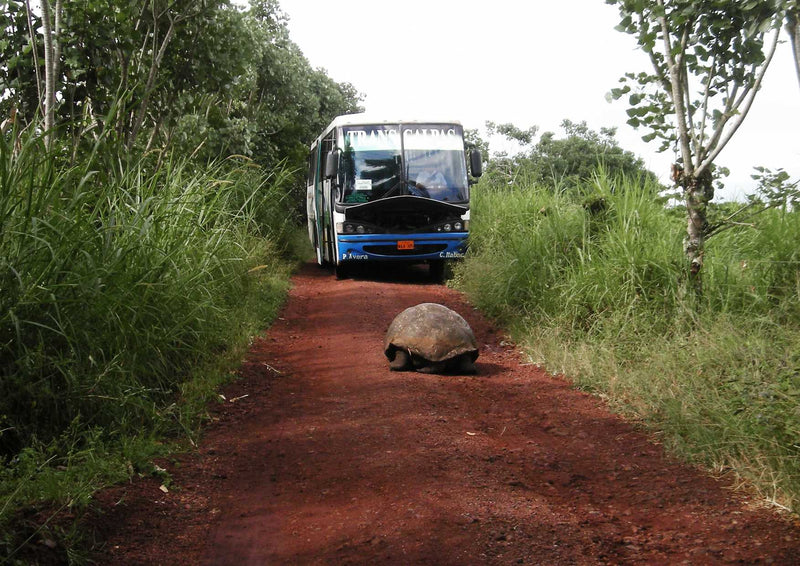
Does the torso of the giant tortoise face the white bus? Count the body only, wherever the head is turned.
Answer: yes

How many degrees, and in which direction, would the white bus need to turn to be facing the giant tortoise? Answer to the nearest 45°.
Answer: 0° — it already faces it

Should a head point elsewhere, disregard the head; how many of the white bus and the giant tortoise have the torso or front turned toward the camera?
1

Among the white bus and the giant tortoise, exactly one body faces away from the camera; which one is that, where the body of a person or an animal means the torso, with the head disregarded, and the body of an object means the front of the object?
the giant tortoise

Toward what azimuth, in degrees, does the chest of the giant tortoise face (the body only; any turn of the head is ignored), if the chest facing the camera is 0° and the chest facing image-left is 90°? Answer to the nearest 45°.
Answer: approximately 180°

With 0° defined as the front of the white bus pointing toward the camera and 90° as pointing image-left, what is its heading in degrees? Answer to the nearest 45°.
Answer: approximately 0°

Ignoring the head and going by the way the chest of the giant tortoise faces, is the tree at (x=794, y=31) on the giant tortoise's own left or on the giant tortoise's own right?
on the giant tortoise's own right

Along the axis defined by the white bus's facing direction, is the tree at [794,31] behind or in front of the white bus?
in front

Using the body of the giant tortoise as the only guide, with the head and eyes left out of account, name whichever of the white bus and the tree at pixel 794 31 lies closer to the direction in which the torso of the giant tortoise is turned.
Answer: the white bus
